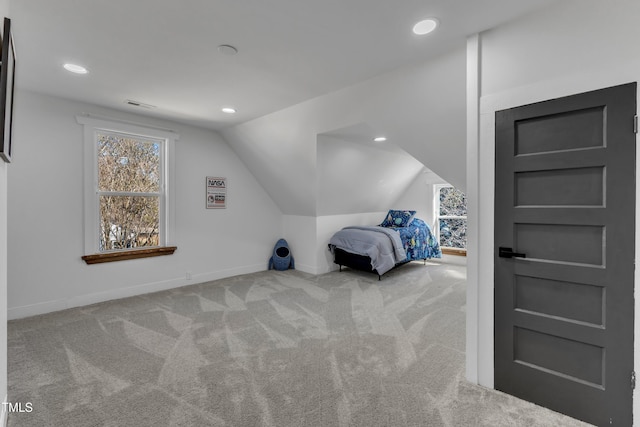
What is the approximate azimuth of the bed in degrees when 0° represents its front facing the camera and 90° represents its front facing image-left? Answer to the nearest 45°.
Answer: approximately 45°

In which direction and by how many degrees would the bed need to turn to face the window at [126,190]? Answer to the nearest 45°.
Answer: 0° — it already faces it

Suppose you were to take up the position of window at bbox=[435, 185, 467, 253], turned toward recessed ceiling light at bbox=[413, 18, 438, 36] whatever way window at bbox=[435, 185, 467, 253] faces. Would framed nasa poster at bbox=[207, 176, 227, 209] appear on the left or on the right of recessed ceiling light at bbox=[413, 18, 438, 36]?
right

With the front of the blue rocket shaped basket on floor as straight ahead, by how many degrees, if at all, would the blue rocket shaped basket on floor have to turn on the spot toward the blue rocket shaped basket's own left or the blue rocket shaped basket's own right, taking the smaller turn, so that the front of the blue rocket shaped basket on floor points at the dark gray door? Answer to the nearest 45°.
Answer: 0° — it already faces it

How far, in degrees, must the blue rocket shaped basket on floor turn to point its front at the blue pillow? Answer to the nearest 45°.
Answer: approximately 90° to its left

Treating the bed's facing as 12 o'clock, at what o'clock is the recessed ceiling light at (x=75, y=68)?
The recessed ceiling light is roughly at 12 o'clock from the bed.

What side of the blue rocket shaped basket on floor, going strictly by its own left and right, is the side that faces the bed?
left

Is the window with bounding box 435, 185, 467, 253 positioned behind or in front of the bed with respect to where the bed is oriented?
behind

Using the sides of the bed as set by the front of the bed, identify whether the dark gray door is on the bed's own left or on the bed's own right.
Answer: on the bed's own left

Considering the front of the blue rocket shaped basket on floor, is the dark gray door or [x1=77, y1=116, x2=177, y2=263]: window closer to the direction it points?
the dark gray door

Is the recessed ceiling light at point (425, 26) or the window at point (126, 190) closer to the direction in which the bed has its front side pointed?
the window

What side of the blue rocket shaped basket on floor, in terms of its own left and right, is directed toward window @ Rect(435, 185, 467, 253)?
left
